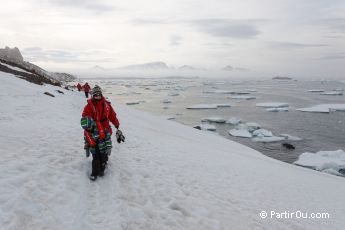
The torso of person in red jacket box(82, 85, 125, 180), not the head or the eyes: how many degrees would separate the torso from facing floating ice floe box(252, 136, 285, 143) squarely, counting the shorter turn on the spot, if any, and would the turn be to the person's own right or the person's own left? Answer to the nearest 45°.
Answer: approximately 135° to the person's own left

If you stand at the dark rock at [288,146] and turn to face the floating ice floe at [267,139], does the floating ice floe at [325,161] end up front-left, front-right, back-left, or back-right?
back-left

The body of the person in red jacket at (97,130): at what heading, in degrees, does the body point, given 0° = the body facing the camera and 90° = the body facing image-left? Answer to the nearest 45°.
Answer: approximately 0°

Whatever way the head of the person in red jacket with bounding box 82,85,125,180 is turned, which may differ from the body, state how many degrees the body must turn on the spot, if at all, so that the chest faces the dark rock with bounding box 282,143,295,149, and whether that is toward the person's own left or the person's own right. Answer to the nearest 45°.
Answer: approximately 135° to the person's own left

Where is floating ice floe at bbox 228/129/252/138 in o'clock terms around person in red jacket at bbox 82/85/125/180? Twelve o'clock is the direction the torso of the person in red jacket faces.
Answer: The floating ice floe is roughly at 7 o'clock from the person in red jacket.

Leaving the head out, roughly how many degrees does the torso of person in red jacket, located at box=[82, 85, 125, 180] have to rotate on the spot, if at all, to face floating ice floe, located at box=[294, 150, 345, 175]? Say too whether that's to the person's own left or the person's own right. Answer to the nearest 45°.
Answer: approximately 135° to the person's own left
